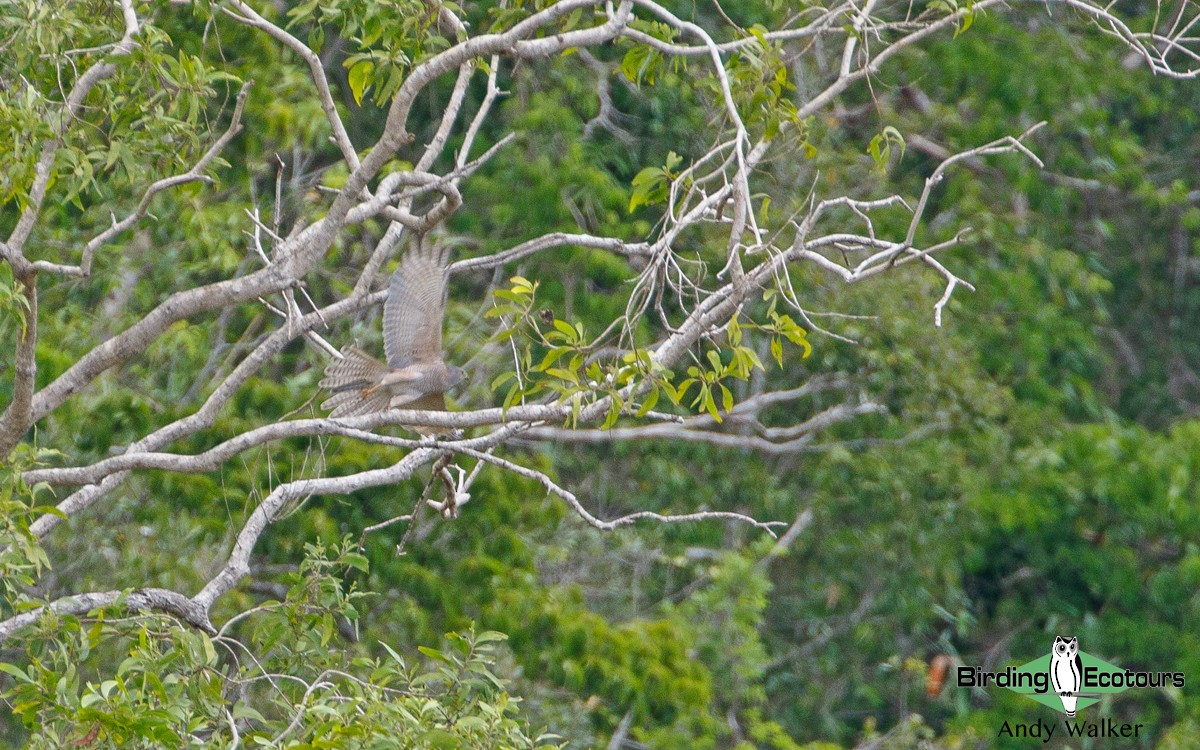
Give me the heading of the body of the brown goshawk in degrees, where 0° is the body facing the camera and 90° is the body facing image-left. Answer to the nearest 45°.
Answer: approximately 270°
